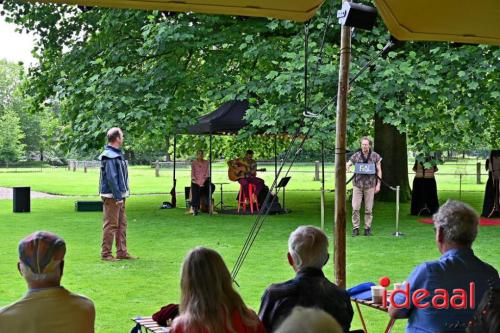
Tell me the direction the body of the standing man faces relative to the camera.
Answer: to the viewer's right

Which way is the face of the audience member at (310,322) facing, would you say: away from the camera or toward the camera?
away from the camera

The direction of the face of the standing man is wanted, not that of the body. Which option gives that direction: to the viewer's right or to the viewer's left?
to the viewer's right

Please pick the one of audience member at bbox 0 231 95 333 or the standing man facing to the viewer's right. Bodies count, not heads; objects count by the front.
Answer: the standing man

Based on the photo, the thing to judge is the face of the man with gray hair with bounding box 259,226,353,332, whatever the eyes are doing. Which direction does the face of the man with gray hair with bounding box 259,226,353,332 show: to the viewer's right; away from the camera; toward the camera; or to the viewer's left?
away from the camera

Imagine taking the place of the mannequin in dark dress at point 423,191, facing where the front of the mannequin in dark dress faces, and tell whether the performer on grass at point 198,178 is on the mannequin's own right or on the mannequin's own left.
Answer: on the mannequin's own right

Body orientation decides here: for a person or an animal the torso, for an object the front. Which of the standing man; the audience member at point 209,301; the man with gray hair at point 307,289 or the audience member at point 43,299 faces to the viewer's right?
the standing man

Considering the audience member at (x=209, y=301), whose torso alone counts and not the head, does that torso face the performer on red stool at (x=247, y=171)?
yes

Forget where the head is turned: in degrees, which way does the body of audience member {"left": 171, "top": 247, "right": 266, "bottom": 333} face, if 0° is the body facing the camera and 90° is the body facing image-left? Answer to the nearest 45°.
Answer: approximately 180°

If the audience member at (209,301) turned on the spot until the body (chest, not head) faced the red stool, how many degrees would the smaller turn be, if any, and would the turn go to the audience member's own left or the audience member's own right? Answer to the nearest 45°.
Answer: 0° — they already face it

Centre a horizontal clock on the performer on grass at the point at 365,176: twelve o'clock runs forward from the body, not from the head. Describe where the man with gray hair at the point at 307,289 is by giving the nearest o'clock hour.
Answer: The man with gray hair is roughly at 12 o'clock from the performer on grass.

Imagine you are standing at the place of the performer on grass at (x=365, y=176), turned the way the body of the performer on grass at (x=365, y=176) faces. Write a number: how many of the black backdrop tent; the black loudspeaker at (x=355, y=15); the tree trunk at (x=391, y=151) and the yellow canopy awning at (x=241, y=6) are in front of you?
2

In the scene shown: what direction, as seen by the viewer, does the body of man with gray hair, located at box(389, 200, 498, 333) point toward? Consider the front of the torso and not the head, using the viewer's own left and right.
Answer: facing away from the viewer and to the left of the viewer

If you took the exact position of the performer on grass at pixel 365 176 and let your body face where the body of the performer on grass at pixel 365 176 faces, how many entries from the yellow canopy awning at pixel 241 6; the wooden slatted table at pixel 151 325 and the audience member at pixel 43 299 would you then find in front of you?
3
